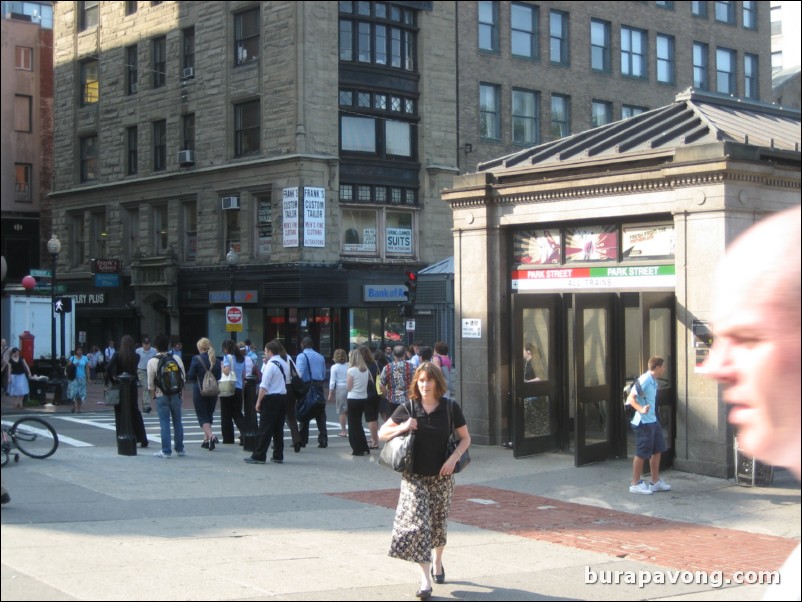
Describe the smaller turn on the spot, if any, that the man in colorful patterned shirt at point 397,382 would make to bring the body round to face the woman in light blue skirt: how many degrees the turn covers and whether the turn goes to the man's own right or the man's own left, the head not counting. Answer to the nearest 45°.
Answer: approximately 45° to the man's own left

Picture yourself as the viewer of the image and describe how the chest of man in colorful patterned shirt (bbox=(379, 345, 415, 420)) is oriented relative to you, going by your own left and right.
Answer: facing away from the viewer

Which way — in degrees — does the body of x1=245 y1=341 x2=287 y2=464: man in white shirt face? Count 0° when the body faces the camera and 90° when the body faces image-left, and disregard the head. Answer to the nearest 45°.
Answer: approximately 135°

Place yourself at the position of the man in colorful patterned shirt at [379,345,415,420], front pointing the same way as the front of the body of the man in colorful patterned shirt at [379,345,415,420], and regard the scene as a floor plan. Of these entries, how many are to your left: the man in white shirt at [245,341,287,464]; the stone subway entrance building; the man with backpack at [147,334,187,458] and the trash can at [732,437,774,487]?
2

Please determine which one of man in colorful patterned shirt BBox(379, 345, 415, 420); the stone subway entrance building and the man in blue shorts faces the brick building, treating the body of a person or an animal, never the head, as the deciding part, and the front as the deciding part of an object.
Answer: the man in colorful patterned shirt

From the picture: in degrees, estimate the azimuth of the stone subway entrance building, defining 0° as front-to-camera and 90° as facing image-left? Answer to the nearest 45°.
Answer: approximately 45°

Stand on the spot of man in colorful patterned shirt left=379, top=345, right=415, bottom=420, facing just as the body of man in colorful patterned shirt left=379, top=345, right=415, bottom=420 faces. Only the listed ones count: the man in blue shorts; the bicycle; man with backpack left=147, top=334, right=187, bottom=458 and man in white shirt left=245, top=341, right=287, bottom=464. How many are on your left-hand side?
3
